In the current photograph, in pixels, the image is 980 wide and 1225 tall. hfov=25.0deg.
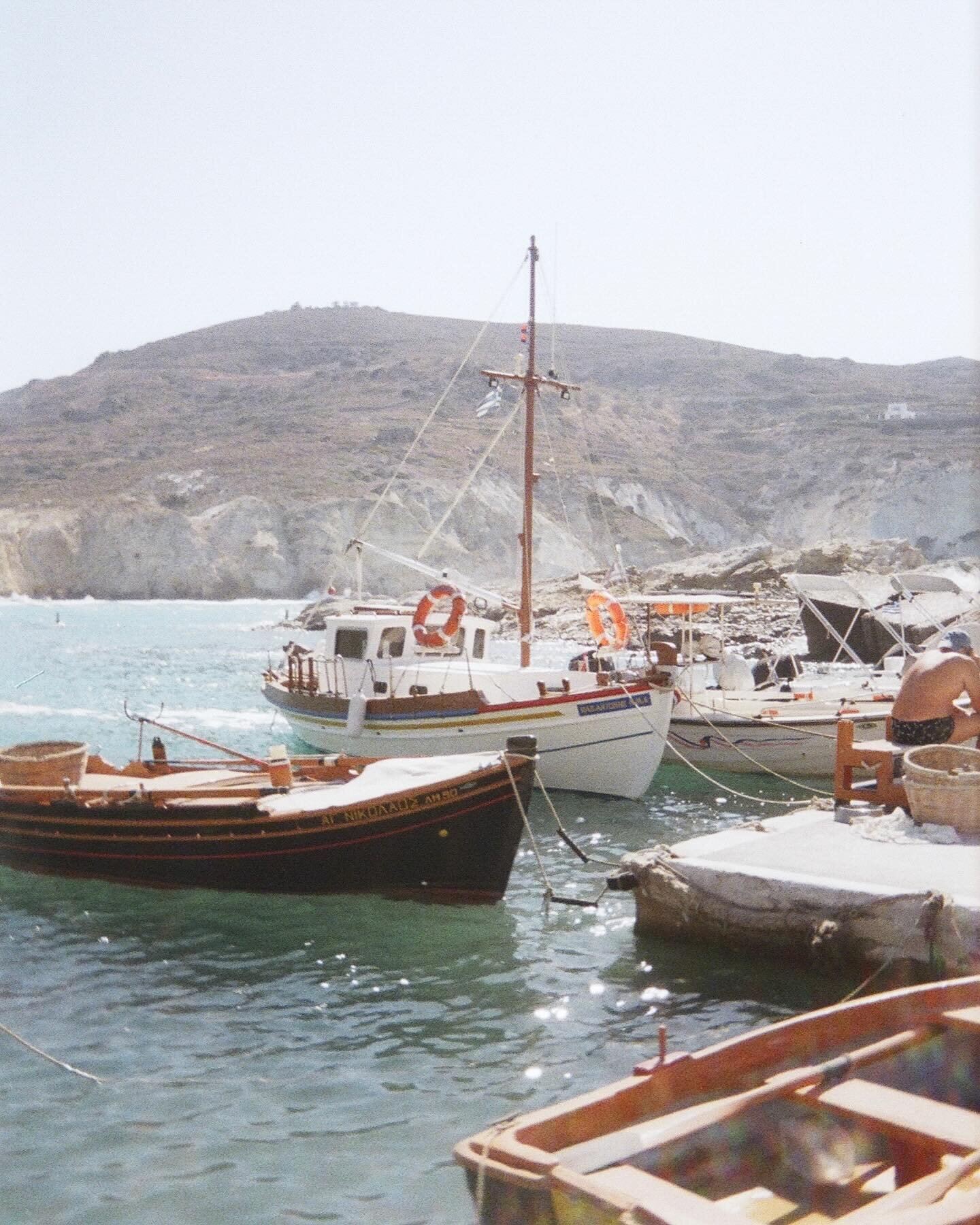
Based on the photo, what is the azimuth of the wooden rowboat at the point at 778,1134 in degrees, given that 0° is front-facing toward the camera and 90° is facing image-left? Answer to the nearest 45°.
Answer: approximately 225°

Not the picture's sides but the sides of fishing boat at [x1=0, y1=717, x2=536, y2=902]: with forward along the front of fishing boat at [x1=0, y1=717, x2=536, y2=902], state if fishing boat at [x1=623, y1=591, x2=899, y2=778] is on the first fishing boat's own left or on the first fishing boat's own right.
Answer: on the first fishing boat's own left

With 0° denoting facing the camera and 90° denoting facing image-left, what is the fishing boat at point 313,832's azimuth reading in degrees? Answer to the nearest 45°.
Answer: approximately 315°

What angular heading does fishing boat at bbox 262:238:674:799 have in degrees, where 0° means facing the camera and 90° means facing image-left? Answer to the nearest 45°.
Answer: approximately 315°

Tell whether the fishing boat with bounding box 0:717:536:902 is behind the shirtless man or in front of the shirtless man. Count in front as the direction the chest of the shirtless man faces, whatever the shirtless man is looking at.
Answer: behind

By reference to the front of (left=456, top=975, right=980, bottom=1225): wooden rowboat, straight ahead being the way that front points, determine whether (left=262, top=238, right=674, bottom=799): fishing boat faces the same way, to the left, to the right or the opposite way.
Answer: to the right
